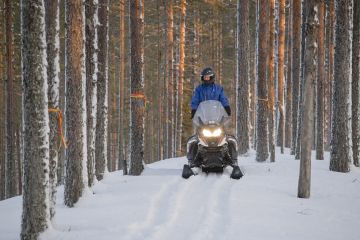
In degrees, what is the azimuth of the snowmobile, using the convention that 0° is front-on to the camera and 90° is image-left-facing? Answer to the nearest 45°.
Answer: approximately 0°
